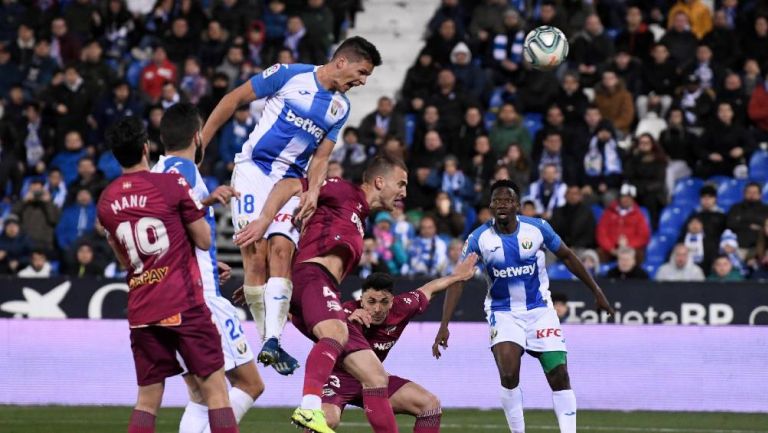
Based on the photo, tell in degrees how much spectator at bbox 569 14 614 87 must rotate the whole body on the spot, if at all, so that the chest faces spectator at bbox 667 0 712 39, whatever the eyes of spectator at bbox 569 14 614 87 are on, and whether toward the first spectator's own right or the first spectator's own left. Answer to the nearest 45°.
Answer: approximately 135° to the first spectator's own left

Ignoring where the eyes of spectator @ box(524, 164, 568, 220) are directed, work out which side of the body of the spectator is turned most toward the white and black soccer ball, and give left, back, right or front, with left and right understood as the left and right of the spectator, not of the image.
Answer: front

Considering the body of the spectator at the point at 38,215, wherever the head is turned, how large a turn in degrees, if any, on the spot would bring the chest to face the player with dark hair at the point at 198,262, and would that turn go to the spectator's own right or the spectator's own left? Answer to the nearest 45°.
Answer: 0° — they already face them

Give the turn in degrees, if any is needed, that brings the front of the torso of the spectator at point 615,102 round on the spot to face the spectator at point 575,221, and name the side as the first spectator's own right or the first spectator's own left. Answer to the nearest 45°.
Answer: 0° — they already face them

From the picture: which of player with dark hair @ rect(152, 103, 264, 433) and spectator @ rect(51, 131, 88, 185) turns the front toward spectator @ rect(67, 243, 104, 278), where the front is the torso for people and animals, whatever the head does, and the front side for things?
spectator @ rect(51, 131, 88, 185)

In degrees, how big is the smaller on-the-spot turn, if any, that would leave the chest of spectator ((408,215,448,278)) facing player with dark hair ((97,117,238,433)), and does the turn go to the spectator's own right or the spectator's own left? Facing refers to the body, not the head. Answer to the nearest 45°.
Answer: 0° — they already face them

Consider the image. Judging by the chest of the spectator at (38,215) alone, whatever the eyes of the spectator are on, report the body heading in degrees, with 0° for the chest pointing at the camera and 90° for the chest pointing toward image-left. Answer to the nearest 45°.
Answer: approximately 0°

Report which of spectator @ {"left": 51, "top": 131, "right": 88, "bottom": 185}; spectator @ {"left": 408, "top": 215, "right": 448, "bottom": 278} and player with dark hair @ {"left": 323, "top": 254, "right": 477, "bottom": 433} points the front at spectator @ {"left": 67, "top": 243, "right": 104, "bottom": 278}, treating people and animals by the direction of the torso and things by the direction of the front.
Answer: spectator @ {"left": 51, "top": 131, "right": 88, "bottom": 185}

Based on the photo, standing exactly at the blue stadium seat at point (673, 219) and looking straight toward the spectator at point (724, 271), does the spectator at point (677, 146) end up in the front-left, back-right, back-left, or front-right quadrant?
back-left

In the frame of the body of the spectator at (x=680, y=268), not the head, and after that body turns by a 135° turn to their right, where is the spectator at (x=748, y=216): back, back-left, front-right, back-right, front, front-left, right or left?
right
